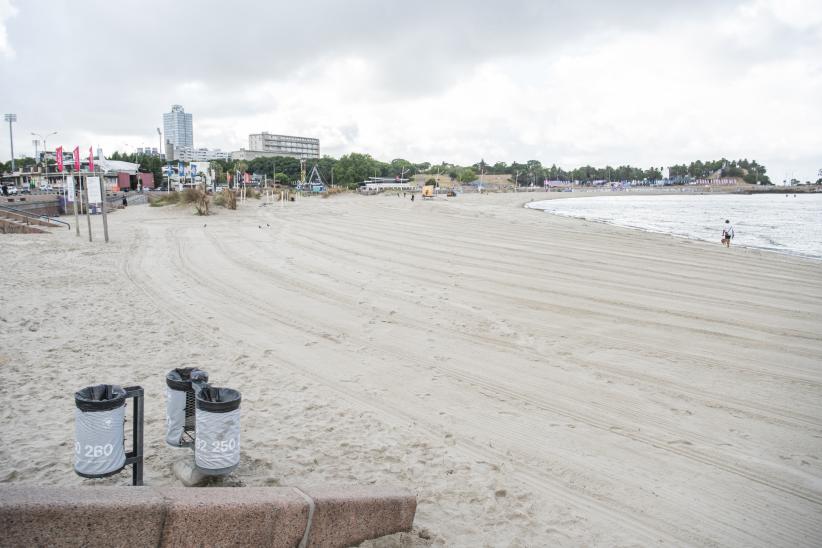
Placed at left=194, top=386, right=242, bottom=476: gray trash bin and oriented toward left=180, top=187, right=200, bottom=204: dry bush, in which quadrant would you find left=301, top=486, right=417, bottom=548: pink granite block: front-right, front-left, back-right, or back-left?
back-right

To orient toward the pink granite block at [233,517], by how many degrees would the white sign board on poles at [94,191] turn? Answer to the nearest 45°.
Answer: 0° — it already faces it

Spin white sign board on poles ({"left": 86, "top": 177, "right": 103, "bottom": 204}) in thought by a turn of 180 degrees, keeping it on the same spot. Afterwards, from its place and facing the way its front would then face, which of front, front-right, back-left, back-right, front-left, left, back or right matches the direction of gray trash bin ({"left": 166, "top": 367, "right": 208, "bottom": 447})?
back

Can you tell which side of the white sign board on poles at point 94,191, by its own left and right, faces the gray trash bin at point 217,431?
front

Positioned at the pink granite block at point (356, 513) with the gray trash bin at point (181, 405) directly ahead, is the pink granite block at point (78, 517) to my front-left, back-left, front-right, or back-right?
front-left

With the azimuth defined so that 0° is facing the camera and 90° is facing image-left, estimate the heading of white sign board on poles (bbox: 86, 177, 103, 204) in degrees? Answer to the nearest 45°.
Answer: approximately 0°

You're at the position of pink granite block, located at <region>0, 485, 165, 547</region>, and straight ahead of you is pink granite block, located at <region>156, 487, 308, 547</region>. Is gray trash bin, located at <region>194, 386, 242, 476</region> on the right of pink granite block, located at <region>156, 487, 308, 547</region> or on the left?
left

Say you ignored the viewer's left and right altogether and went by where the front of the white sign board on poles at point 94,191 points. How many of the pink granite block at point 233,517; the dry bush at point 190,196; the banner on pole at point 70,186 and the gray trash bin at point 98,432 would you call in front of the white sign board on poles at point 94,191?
2

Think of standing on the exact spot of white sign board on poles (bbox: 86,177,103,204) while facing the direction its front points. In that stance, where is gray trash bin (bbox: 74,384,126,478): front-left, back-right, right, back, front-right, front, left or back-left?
front

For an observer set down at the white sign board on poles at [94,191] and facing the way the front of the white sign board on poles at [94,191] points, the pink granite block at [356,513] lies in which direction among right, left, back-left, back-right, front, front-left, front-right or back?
front

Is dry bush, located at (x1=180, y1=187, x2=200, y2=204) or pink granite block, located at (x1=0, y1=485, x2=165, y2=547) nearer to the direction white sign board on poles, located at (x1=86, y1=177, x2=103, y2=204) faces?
the pink granite block

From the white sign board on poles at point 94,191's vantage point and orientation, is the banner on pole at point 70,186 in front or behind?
behind

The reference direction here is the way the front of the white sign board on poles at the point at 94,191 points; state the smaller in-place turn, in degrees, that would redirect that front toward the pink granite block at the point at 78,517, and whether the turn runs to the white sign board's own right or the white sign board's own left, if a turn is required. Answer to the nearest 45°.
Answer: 0° — it already faces it
